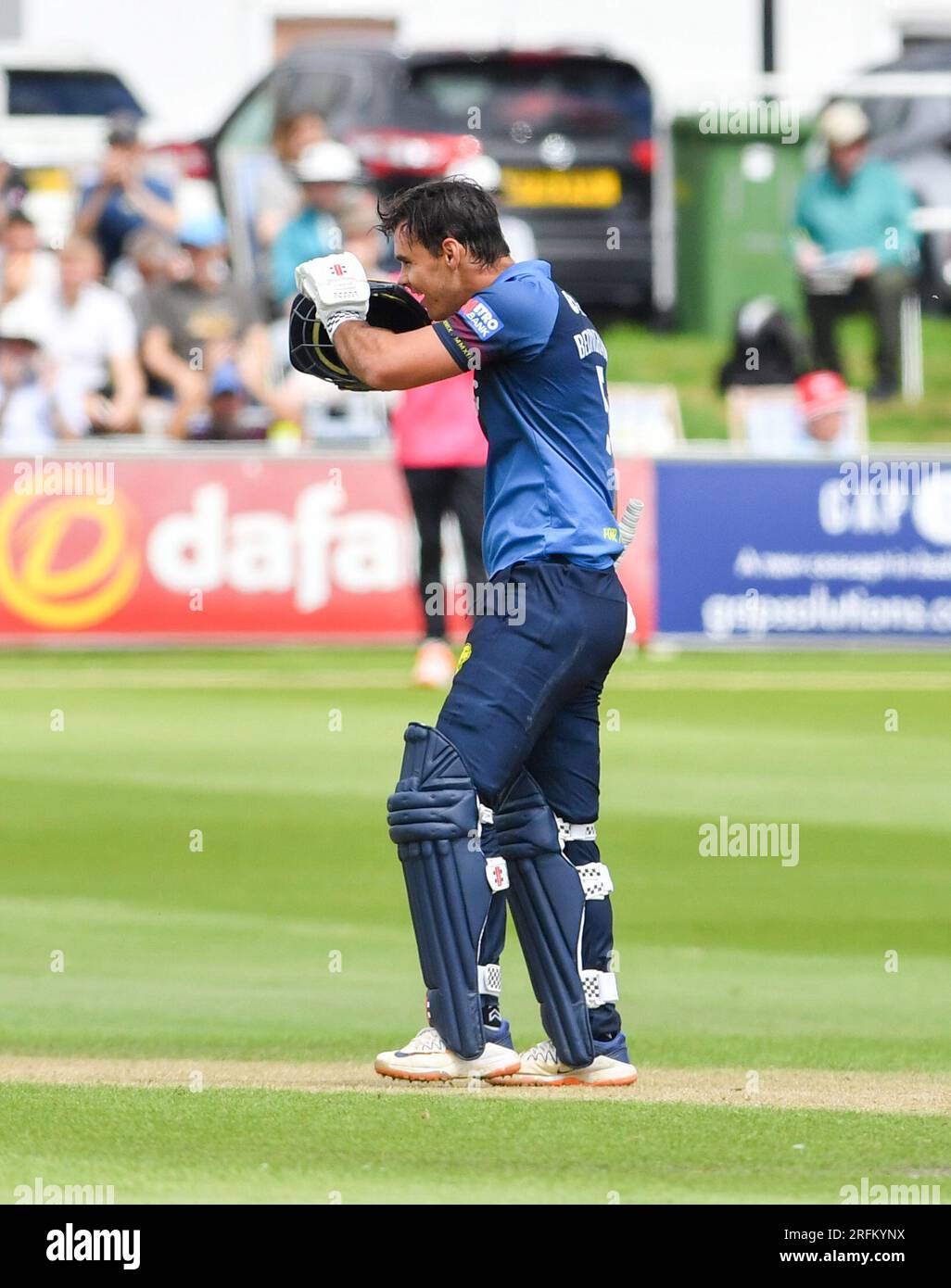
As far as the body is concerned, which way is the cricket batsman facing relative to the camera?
to the viewer's left

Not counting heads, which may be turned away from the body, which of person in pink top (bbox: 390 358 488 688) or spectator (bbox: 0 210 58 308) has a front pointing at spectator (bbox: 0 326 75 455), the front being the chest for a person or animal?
spectator (bbox: 0 210 58 308)

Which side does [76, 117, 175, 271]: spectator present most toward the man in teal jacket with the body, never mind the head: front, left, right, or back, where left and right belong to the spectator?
left

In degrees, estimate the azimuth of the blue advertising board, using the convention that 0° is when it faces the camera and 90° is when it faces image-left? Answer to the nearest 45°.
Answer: approximately 0°

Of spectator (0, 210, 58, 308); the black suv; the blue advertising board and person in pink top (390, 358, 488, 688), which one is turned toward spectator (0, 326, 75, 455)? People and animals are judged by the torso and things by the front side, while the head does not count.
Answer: spectator (0, 210, 58, 308)

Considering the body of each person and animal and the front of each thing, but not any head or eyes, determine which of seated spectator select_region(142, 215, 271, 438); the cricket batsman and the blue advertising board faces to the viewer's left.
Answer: the cricket batsman

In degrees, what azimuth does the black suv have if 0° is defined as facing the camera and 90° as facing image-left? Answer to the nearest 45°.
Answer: approximately 135°

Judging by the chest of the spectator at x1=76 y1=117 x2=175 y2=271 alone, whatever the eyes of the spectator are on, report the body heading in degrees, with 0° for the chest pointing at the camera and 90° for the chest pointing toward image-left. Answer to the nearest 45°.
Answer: approximately 0°
